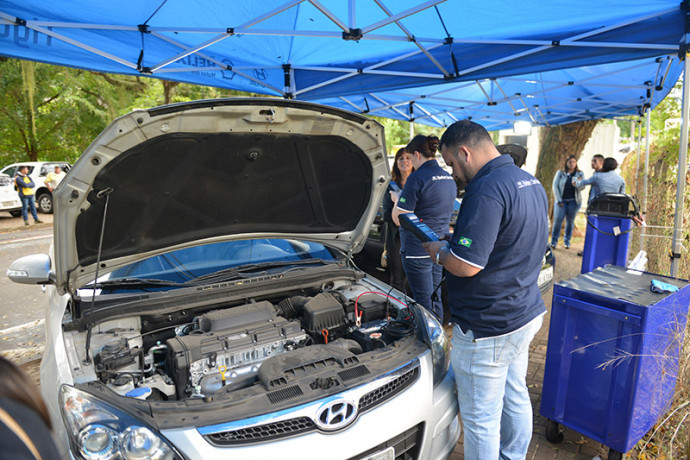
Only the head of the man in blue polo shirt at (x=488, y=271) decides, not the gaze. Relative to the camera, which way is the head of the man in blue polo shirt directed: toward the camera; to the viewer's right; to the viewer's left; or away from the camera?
to the viewer's left

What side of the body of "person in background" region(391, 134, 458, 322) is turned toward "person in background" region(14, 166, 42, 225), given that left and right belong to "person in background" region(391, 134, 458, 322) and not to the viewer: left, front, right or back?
front

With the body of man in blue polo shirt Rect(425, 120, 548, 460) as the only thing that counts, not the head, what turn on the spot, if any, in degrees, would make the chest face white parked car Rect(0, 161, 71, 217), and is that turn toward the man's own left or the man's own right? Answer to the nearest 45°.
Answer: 0° — they already face it

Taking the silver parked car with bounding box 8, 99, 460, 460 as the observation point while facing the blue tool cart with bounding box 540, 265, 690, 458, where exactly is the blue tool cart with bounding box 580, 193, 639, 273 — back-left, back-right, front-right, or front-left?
front-left

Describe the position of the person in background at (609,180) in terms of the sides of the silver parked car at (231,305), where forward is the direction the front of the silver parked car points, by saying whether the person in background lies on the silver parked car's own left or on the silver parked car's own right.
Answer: on the silver parked car's own left

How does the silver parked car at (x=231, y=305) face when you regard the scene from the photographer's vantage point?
facing the viewer and to the right of the viewer

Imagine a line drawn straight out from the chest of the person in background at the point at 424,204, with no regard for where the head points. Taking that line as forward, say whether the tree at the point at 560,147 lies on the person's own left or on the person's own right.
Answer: on the person's own right

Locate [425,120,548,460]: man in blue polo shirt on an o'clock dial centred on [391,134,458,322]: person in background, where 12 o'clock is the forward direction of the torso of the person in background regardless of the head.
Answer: The man in blue polo shirt is roughly at 7 o'clock from the person in background.

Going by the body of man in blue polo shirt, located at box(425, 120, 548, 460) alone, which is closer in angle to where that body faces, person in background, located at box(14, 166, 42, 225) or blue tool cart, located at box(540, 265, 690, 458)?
the person in background

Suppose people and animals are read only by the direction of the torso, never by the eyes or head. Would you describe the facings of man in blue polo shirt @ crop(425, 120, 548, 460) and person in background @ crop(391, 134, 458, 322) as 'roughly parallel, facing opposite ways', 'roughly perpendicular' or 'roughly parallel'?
roughly parallel

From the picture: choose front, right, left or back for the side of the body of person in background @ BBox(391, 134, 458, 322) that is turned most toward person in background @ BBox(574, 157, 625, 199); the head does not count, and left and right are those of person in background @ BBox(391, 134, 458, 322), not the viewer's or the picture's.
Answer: right

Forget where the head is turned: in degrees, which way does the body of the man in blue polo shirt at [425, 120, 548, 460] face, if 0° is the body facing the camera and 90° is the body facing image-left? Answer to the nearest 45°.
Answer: approximately 135°

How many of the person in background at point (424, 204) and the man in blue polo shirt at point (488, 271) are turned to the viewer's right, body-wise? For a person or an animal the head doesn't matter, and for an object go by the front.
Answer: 0

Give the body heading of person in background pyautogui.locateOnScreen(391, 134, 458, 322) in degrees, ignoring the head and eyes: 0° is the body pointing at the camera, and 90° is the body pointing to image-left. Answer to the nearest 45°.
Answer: approximately 135°

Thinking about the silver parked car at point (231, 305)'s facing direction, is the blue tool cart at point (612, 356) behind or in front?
in front
